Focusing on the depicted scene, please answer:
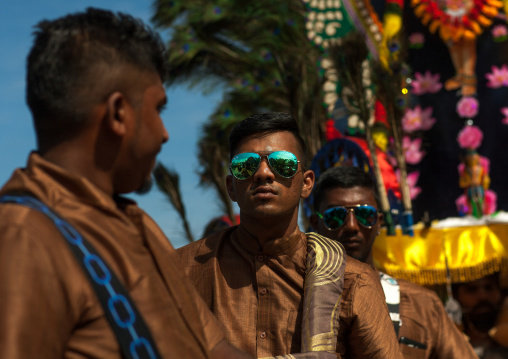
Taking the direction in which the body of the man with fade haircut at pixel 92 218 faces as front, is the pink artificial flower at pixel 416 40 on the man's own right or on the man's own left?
on the man's own left

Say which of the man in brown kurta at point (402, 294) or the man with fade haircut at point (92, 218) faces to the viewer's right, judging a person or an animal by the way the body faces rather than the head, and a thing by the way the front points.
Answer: the man with fade haircut

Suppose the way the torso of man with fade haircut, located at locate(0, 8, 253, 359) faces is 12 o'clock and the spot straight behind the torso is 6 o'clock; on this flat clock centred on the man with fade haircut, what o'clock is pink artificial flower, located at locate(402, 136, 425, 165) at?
The pink artificial flower is roughly at 10 o'clock from the man with fade haircut.

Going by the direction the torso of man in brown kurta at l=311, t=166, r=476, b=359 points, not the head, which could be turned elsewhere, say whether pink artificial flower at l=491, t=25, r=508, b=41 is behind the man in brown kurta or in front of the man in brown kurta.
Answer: behind

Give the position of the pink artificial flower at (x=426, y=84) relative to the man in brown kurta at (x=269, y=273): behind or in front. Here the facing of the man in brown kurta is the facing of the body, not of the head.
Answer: behind

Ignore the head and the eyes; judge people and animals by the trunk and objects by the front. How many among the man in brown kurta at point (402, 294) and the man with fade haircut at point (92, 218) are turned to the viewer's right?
1

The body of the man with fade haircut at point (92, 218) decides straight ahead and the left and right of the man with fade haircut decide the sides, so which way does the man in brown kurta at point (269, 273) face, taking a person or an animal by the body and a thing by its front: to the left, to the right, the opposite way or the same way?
to the right

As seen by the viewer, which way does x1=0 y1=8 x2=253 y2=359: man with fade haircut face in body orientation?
to the viewer's right

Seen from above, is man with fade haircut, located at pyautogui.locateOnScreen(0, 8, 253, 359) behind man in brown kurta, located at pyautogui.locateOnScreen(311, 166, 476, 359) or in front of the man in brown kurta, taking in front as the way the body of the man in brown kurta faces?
in front

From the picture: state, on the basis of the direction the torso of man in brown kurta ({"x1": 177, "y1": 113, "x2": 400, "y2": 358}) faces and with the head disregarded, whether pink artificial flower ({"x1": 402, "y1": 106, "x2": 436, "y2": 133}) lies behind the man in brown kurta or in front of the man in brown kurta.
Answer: behind

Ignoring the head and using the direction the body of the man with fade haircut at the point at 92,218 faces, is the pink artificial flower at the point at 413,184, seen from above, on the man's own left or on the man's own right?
on the man's own left

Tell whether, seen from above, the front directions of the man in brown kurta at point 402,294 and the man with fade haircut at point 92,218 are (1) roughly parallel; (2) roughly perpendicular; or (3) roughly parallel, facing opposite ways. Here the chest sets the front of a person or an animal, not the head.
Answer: roughly perpendicular

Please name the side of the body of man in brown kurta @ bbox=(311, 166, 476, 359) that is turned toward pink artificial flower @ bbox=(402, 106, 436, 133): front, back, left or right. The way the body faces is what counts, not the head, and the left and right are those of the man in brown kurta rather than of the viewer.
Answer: back
